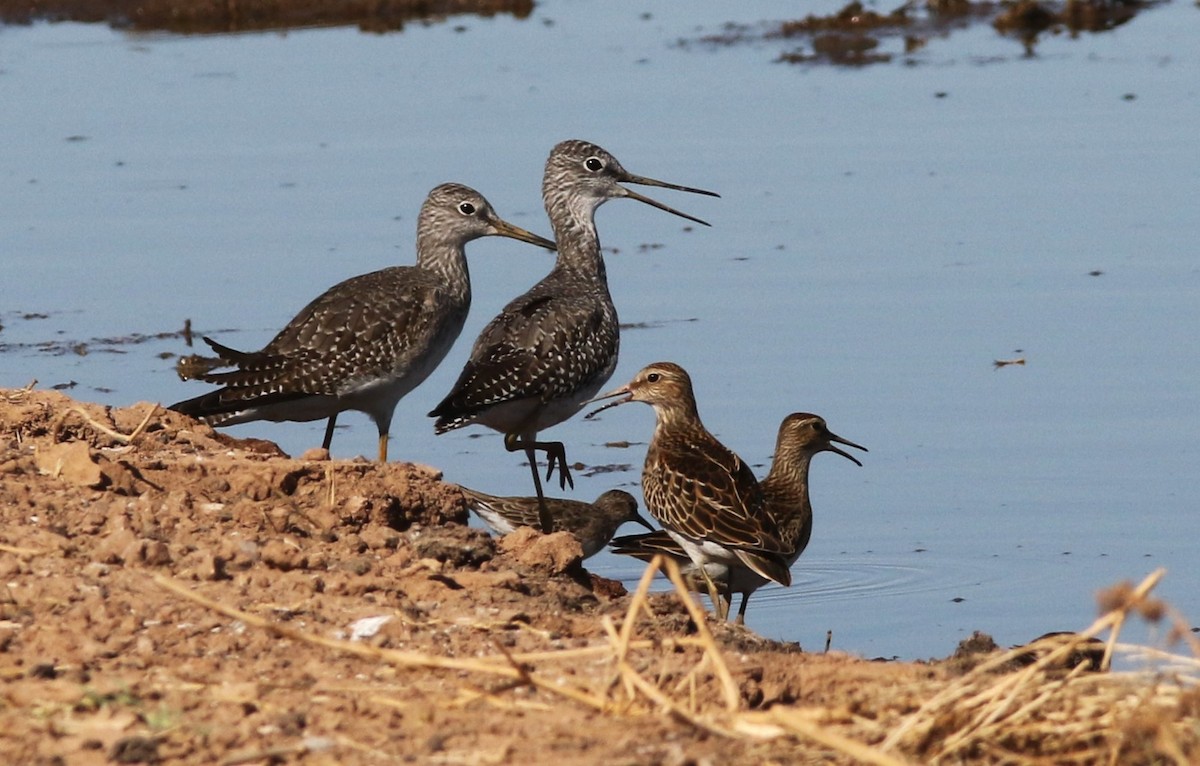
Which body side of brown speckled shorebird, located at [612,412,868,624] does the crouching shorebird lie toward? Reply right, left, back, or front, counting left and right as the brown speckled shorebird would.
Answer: back

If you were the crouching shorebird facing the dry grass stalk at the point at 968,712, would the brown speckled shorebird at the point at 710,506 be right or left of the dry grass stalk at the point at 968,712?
left

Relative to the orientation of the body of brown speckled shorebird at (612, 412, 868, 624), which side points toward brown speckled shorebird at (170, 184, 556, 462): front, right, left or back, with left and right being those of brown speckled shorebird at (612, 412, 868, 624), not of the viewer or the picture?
back

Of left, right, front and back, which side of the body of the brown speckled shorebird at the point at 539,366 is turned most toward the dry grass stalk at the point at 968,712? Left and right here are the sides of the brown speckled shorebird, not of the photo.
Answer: right

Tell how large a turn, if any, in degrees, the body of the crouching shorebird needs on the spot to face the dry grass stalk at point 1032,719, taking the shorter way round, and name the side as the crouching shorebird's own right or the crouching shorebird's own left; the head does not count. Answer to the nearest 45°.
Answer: approximately 90° to the crouching shorebird's own right

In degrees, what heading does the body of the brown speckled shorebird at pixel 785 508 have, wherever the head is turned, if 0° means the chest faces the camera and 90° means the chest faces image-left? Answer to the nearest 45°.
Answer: approximately 270°

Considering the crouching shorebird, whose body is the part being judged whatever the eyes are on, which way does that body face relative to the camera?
to the viewer's right

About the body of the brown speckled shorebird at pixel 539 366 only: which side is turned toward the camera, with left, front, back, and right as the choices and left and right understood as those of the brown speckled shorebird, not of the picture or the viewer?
right

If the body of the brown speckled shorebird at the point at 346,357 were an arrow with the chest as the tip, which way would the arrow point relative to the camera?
to the viewer's right

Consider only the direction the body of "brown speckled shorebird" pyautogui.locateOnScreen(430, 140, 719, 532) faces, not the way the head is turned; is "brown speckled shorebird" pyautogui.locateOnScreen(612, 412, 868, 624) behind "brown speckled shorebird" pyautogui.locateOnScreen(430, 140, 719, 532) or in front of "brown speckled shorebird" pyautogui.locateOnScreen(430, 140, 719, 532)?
in front
